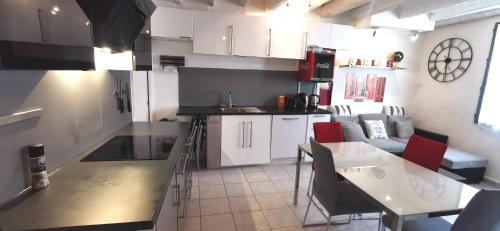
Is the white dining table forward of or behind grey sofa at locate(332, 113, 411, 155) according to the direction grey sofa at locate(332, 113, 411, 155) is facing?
forward

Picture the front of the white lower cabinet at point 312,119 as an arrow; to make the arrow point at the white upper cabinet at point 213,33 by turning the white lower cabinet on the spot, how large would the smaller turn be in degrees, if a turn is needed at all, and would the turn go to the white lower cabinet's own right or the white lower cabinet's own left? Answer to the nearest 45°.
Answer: approximately 45° to the white lower cabinet's own right

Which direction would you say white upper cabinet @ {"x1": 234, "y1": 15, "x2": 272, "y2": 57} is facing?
toward the camera

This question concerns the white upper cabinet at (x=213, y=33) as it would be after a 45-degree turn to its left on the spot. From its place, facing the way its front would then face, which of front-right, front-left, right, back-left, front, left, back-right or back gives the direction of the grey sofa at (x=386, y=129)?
front-left

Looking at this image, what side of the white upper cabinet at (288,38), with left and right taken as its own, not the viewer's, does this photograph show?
front

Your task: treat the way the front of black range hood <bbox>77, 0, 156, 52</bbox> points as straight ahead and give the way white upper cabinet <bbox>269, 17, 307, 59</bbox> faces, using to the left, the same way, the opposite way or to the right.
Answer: to the right

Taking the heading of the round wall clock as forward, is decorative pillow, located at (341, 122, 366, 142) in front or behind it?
in front

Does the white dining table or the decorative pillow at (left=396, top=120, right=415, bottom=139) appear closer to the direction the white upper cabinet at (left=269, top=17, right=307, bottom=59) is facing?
the white dining table

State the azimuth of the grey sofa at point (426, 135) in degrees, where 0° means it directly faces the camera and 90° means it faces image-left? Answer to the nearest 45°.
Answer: approximately 45°
